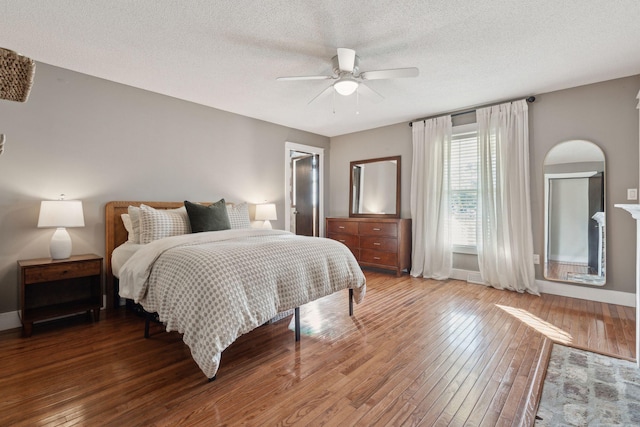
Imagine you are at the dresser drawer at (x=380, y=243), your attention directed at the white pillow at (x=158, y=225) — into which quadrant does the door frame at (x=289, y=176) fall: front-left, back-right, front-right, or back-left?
front-right

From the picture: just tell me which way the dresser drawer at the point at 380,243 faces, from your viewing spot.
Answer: facing the viewer and to the left of the viewer

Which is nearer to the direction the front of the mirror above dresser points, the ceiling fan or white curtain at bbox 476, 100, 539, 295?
the ceiling fan

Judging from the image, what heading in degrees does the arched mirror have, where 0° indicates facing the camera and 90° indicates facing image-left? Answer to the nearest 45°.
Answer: approximately 0°

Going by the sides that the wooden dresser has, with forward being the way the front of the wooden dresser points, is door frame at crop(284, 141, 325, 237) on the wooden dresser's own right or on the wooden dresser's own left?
on the wooden dresser's own right

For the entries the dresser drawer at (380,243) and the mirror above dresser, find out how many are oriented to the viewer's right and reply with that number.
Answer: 0

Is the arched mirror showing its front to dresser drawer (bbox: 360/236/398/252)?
no

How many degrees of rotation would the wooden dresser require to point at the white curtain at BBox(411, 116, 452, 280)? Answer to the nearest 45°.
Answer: approximately 135° to its left

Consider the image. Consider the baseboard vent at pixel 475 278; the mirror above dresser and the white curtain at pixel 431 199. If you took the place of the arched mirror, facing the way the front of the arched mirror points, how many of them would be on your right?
3

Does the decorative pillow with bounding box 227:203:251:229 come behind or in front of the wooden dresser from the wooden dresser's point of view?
in front

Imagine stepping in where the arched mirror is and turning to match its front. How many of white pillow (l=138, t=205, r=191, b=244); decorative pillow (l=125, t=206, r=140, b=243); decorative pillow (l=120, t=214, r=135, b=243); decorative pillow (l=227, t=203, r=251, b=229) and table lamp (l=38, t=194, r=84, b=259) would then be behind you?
0

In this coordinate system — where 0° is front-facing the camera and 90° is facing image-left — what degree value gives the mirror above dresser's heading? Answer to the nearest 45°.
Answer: approximately 45°

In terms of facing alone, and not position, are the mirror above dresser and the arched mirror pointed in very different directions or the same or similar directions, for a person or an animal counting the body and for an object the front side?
same or similar directions

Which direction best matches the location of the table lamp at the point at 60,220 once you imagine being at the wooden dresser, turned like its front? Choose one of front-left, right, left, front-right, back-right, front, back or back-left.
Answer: front

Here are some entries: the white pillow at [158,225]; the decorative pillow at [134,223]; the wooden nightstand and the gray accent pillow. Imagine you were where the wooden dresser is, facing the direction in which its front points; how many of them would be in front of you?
4
